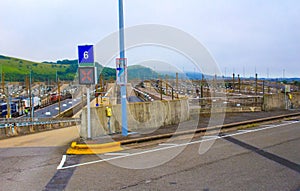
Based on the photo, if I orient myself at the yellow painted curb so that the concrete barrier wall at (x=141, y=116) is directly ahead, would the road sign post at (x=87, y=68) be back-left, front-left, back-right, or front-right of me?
front-left

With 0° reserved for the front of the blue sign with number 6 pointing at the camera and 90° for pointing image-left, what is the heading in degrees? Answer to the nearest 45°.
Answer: approximately 0°

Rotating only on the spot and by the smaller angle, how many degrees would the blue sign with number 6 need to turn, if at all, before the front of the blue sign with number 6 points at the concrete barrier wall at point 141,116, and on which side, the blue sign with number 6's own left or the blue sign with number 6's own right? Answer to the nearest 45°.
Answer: approximately 135° to the blue sign with number 6's own left

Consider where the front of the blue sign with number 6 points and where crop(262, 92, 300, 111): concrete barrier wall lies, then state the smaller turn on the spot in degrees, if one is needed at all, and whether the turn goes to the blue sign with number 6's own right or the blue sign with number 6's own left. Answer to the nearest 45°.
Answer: approximately 135° to the blue sign with number 6's own left
